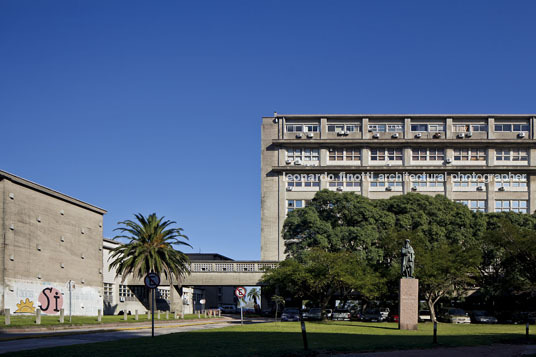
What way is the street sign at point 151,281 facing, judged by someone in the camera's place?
facing the viewer
